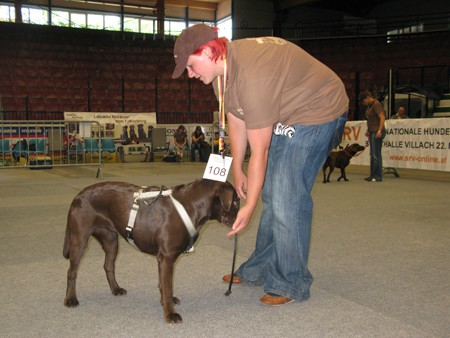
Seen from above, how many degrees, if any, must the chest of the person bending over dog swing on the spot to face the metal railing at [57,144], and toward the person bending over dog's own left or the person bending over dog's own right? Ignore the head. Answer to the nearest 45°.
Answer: approximately 45° to the person bending over dog's own right

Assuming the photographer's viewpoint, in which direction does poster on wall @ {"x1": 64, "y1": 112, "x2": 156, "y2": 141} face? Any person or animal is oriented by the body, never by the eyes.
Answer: facing the viewer

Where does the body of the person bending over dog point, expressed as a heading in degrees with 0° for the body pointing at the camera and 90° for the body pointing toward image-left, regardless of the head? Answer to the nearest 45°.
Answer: approximately 90°

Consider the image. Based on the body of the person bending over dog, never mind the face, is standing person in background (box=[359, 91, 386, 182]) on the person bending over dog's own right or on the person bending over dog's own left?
on the person bending over dog's own right

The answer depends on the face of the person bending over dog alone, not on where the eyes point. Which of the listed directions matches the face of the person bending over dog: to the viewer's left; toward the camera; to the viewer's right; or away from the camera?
to the viewer's left

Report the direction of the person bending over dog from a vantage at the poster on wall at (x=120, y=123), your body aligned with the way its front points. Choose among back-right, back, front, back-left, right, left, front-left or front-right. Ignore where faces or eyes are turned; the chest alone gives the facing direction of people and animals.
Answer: front

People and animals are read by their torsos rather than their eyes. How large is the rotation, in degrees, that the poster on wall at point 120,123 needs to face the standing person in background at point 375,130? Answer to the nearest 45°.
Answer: approximately 45° to its left

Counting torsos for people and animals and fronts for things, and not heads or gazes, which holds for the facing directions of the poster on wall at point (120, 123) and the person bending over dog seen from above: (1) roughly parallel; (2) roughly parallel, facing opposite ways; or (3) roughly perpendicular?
roughly perpendicular

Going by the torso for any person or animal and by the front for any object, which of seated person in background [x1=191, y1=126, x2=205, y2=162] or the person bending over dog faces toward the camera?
the seated person in background

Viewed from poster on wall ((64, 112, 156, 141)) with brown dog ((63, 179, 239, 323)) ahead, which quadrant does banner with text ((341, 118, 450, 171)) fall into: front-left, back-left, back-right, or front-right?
front-left

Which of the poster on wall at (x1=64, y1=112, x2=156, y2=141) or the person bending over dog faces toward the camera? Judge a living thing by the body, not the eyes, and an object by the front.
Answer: the poster on wall

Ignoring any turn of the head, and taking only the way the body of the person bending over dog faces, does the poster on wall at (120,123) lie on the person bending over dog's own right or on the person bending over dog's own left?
on the person bending over dog's own right

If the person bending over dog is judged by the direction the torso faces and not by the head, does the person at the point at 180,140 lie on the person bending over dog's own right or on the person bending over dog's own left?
on the person bending over dog's own right

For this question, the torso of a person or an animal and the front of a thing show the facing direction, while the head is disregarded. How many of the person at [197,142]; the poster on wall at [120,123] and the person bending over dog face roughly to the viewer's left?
1

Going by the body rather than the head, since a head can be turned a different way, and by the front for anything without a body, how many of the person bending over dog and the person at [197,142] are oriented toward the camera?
1

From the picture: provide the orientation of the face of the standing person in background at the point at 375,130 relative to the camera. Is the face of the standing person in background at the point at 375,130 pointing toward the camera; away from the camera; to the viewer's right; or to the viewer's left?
to the viewer's left

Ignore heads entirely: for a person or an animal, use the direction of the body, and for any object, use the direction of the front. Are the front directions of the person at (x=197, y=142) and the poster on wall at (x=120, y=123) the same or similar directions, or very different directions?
same or similar directions

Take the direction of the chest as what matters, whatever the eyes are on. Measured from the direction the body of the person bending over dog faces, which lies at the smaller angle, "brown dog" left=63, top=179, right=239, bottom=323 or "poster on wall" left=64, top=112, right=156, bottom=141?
the brown dog

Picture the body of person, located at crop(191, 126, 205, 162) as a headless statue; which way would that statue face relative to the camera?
toward the camera
